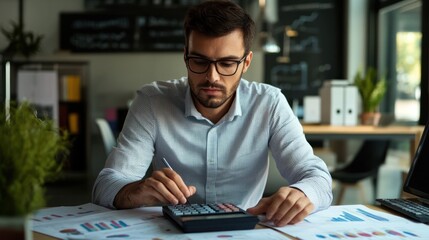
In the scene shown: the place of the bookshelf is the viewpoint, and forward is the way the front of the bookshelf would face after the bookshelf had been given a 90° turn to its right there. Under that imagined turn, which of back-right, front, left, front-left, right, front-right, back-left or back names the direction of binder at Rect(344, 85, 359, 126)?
back-left

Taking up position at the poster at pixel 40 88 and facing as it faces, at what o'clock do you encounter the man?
The man is roughly at 12 o'clock from the poster.

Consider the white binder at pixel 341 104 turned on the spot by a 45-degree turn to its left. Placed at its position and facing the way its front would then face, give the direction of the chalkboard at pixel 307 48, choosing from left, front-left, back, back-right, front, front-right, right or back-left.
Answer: back-left

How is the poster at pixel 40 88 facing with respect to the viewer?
toward the camera

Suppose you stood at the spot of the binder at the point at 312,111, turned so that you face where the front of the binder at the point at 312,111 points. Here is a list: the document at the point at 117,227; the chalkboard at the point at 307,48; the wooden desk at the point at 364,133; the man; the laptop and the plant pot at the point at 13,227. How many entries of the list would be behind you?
1

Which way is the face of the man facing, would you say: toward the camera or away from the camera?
toward the camera

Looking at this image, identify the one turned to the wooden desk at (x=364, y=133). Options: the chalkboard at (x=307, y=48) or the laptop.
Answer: the chalkboard

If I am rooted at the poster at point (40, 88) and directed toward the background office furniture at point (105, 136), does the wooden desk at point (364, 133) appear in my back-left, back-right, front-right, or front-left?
front-left

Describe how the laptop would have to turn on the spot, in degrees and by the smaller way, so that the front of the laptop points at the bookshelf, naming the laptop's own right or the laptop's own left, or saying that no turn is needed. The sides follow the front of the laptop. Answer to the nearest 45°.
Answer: approximately 90° to the laptop's own right

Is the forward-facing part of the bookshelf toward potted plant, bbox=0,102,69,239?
yes

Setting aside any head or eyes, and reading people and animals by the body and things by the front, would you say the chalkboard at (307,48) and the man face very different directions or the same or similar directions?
same or similar directions

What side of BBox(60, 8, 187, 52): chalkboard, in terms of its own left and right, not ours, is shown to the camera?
front

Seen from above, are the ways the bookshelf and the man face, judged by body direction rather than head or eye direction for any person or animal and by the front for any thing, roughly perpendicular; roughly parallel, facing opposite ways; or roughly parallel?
roughly parallel

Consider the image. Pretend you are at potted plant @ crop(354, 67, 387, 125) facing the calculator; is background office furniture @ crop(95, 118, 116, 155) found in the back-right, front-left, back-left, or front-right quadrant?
front-right

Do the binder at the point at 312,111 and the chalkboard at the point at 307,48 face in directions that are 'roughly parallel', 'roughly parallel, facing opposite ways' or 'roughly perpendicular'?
roughly parallel

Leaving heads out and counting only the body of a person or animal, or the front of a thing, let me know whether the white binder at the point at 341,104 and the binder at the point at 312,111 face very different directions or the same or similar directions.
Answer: same or similar directions

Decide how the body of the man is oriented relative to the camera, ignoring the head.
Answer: toward the camera

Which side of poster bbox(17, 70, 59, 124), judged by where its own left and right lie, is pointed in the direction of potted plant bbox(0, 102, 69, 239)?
front
